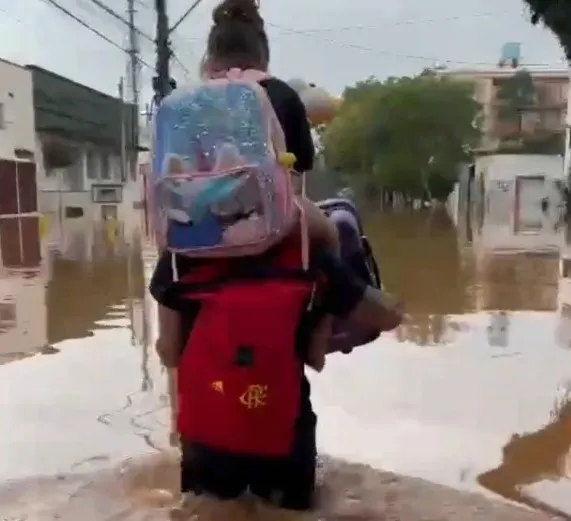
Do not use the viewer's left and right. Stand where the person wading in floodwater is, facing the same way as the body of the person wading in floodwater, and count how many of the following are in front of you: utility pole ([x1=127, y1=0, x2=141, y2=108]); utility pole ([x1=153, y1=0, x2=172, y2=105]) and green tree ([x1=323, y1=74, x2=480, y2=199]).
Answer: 3

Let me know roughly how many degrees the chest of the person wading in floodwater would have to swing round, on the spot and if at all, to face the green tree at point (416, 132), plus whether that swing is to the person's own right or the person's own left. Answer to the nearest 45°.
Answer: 0° — they already face it

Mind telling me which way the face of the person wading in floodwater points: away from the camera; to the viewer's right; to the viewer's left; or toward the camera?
away from the camera

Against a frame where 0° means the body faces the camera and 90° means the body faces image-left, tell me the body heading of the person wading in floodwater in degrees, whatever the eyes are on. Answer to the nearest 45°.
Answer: approximately 180°

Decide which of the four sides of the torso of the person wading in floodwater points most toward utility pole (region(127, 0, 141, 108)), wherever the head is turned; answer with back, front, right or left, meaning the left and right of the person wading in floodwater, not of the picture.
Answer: front

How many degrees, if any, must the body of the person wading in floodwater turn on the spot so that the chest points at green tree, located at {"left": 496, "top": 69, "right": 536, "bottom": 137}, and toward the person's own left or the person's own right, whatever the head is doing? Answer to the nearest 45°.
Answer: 0° — they already face it

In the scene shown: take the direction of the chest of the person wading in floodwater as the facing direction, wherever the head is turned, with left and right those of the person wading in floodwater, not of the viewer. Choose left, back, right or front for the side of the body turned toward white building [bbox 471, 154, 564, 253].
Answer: front
